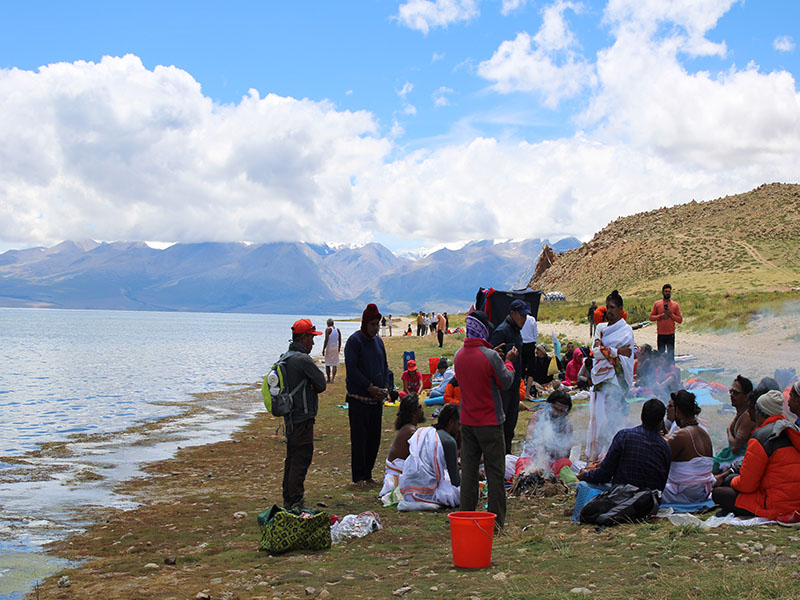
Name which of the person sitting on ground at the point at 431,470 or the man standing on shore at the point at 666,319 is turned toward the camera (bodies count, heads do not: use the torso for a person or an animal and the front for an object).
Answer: the man standing on shore

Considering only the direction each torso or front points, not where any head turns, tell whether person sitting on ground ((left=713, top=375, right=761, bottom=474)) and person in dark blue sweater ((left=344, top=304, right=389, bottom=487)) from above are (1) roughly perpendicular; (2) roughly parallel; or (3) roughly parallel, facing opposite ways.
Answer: roughly parallel, facing opposite ways

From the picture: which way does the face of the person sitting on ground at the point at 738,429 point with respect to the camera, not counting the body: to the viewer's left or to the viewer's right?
to the viewer's left

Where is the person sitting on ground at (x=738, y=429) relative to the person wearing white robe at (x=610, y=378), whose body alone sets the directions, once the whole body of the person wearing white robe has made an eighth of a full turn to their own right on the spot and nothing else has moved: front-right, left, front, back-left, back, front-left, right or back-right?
back-left

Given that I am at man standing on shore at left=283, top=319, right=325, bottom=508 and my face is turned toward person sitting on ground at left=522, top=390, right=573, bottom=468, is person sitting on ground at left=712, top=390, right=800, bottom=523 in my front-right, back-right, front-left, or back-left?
front-right

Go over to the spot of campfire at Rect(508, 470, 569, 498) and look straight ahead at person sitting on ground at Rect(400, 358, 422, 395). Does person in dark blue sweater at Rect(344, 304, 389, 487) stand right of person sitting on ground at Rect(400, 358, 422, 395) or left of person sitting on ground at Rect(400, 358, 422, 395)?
left

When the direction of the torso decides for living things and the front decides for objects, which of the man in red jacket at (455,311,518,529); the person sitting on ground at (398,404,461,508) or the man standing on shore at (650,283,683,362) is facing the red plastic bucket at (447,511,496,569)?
the man standing on shore

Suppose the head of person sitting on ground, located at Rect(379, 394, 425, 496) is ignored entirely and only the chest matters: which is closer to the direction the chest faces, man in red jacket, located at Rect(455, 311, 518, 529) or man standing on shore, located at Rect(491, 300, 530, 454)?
the man standing on shore

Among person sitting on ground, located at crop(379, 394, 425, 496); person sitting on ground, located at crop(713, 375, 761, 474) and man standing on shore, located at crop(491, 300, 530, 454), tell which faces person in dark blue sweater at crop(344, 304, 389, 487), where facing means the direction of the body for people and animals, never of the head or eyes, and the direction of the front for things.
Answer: person sitting on ground, located at crop(713, 375, 761, 474)

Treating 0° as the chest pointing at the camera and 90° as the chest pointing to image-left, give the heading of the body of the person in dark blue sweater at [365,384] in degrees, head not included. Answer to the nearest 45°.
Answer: approximately 315°

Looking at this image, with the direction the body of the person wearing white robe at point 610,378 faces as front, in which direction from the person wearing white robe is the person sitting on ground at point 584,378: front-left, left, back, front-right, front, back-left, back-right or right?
back-right

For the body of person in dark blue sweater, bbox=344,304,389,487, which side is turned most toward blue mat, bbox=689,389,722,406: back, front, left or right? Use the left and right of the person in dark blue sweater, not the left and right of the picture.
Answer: left

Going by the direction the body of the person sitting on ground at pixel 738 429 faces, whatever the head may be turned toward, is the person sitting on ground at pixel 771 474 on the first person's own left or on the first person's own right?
on the first person's own left

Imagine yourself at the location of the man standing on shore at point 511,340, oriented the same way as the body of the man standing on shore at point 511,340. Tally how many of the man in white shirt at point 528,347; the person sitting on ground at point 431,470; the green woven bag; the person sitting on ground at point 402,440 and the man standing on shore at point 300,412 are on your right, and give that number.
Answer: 4

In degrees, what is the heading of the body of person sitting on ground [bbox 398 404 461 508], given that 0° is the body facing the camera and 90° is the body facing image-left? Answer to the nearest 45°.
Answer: approximately 225°

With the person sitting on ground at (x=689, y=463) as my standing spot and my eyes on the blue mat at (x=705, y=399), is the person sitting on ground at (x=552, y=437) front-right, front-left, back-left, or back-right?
front-left

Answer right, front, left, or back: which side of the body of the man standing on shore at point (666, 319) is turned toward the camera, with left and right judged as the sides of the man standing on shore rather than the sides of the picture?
front
